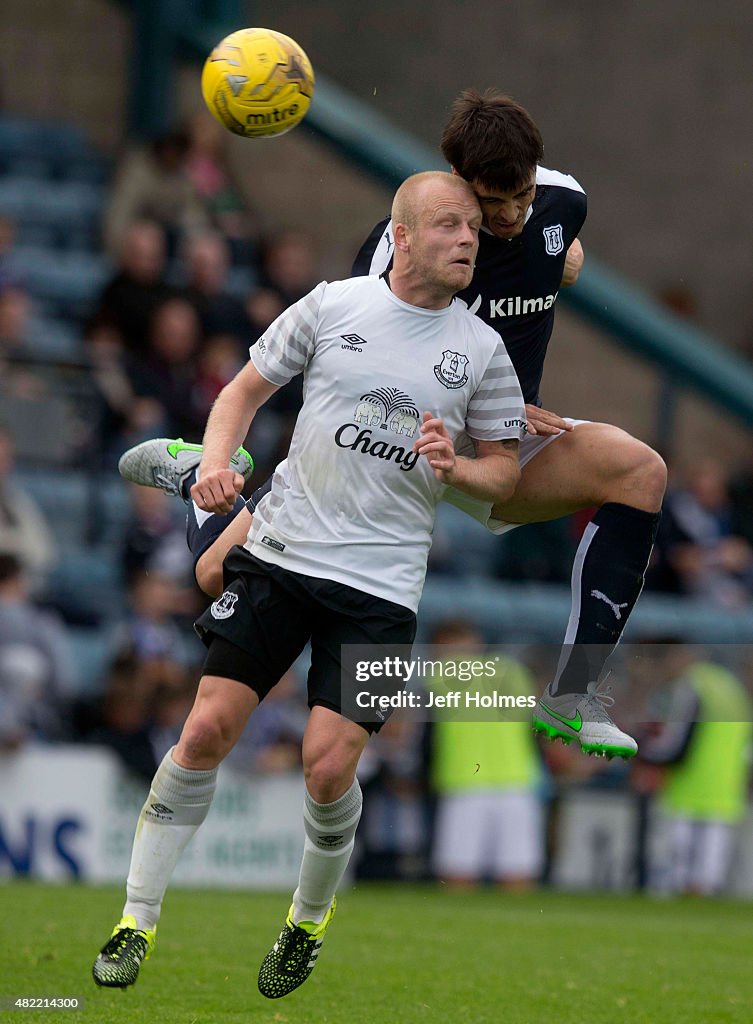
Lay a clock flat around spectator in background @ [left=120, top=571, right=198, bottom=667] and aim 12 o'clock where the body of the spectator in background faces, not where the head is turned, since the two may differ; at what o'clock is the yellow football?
The yellow football is roughly at 12 o'clock from the spectator in background.

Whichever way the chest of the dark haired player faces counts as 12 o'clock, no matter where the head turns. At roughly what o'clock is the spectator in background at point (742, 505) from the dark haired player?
The spectator in background is roughly at 8 o'clock from the dark haired player.

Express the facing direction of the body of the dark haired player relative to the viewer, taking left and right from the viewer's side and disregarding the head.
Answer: facing the viewer and to the right of the viewer

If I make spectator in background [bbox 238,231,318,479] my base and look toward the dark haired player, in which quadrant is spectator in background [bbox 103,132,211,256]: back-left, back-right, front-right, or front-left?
back-right

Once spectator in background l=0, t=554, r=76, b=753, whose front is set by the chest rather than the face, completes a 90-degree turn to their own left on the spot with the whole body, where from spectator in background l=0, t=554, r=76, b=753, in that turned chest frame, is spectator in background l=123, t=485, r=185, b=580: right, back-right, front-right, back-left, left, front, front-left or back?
front-left

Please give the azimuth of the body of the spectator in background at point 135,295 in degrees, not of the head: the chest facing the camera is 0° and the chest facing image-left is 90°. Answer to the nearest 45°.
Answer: approximately 0°
